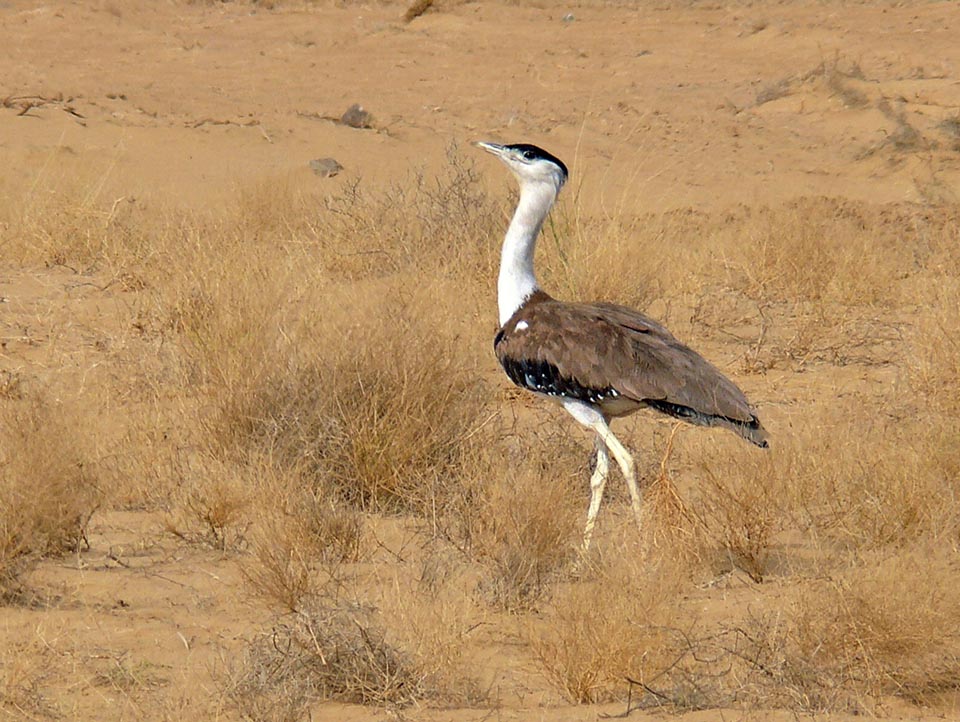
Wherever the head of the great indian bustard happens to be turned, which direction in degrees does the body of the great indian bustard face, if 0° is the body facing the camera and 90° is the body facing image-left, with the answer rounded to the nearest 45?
approximately 90°

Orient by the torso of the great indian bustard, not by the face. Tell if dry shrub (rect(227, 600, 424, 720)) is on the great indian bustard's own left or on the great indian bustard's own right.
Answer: on the great indian bustard's own left

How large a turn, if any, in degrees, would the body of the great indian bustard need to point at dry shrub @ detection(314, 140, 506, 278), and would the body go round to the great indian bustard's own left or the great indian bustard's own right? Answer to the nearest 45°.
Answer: approximately 90° to the great indian bustard's own right

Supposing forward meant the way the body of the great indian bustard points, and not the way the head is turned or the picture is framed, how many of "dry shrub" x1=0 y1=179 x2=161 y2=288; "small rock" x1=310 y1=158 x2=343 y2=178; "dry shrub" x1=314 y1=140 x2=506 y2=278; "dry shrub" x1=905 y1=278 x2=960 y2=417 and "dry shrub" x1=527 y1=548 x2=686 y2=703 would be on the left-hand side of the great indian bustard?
1

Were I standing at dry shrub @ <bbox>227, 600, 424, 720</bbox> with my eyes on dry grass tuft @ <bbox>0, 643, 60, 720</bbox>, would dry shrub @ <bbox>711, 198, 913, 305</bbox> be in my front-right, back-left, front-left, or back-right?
back-right

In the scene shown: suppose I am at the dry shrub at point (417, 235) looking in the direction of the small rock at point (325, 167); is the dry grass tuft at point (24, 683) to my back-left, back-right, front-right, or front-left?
back-left

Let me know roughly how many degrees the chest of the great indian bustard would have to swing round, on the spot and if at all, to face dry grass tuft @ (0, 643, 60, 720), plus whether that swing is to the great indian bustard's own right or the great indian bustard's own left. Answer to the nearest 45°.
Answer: approximately 45° to the great indian bustard's own left

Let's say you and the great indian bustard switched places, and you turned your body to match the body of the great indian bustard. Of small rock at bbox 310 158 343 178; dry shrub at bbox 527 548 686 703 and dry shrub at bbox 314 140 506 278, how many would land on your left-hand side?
1

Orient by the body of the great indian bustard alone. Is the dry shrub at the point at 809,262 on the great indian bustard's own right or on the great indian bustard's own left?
on the great indian bustard's own right

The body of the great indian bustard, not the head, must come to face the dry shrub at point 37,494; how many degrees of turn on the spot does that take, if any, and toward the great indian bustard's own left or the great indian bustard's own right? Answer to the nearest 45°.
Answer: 0° — it already faces it

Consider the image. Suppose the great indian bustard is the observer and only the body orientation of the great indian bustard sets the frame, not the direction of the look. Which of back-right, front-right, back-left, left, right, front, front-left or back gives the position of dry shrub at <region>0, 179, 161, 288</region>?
front-right

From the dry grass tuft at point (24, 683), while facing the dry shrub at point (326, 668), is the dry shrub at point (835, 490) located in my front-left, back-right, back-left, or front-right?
front-left

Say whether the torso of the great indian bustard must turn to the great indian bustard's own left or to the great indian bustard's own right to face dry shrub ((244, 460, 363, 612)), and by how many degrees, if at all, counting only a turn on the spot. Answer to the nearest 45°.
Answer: approximately 45° to the great indian bustard's own left

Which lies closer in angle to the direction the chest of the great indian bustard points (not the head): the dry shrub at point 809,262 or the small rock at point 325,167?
the small rock

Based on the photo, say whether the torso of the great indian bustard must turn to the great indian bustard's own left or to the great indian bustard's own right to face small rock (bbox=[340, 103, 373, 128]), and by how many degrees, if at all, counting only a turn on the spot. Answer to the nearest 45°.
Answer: approximately 90° to the great indian bustard's own right
